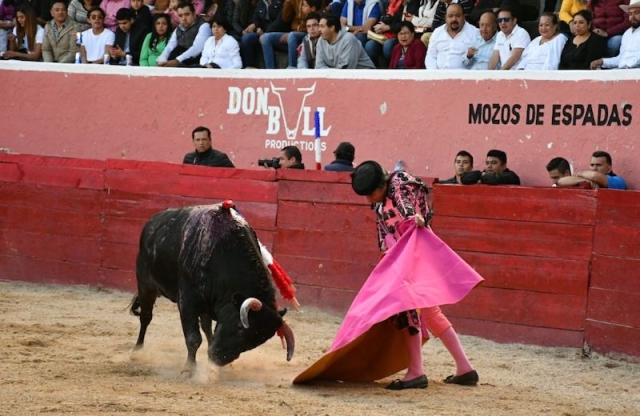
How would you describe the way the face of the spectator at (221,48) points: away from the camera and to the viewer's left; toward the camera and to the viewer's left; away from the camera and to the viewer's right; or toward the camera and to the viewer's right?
toward the camera and to the viewer's left

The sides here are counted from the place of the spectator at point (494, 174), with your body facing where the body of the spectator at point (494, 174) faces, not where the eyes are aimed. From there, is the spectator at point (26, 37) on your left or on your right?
on your right

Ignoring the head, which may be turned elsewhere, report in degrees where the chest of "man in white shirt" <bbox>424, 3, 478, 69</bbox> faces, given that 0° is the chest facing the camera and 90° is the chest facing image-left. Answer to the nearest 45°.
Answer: approximately 0°

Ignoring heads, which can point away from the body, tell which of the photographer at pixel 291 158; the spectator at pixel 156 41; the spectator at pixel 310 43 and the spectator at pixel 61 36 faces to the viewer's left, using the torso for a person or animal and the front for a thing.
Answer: the photographer at pixel 291 158

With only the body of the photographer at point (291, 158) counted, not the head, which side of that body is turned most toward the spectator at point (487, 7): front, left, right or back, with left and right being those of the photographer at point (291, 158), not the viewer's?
back

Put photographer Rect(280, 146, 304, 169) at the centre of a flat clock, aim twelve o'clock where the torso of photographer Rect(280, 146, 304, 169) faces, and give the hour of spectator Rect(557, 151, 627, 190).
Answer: spectator Rect(557, 151, 627, 190) is roughly at 7 o'clock from photographer Rect(280, 146, 304, 169).

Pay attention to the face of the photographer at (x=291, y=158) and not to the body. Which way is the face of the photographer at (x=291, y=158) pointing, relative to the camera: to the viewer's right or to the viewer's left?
to the viewer's left

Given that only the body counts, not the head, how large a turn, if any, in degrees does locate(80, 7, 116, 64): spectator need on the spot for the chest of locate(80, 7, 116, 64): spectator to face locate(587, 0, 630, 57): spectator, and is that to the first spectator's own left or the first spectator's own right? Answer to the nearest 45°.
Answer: approximately 45° to the first spectator's own left
